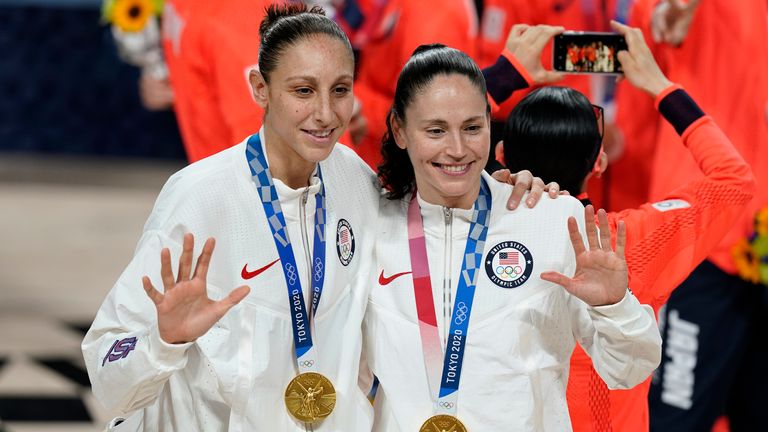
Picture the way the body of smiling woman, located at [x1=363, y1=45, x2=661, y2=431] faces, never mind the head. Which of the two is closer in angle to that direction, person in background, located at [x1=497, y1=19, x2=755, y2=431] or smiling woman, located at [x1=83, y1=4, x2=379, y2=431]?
the smiling woman

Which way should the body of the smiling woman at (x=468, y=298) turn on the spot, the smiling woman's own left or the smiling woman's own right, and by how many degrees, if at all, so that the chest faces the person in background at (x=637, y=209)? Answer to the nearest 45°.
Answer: approximately 135° to the smiling woman's own left

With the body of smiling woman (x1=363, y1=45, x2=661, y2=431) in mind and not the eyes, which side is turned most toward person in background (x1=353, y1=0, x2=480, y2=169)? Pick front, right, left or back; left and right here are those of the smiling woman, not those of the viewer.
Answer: back

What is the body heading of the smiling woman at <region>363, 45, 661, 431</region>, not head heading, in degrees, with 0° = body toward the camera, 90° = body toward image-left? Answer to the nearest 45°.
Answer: approximately 0°

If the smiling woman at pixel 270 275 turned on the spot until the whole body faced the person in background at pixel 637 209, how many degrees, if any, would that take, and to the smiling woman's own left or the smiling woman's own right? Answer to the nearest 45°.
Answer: approximately 135° to the smiling woman's own left

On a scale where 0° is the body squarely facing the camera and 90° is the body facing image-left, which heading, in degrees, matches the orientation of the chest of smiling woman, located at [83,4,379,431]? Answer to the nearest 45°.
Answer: approximately 315°
